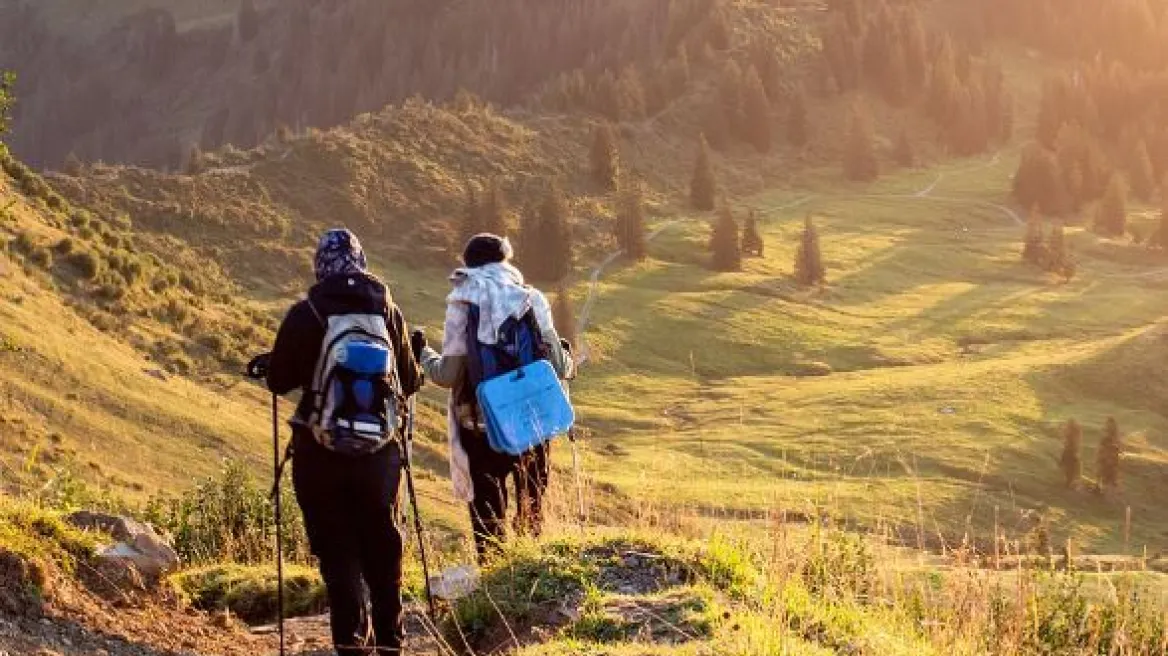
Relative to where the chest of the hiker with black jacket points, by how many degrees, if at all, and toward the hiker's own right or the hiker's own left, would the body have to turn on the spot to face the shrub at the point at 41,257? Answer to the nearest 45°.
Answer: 0° — they already face it

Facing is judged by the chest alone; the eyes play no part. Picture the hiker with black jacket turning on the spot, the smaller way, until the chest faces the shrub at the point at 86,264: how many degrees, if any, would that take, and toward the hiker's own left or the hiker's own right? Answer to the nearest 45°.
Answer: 0° — they already face it

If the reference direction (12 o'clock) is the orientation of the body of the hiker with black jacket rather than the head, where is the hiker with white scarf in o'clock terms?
The hiker with white scarf is roughly at 1 o'clock from the hiker with black jacket.

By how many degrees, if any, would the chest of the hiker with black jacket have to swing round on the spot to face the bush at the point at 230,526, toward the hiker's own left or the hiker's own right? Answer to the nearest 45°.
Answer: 0° — they already face it

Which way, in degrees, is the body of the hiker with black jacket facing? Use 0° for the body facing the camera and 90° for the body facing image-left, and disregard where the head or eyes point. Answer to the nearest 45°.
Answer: approximately 180°
